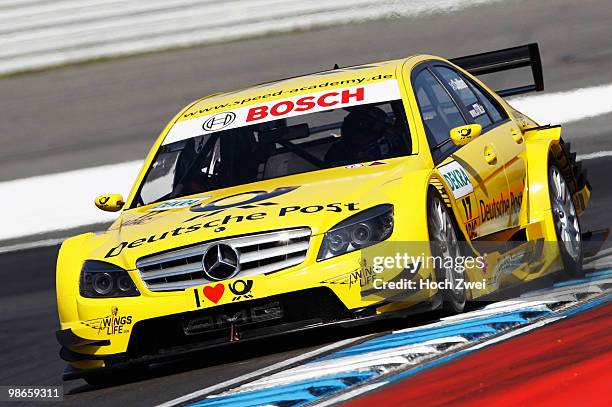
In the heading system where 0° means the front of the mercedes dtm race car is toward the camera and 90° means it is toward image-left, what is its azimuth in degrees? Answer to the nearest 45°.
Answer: approximately 45°
